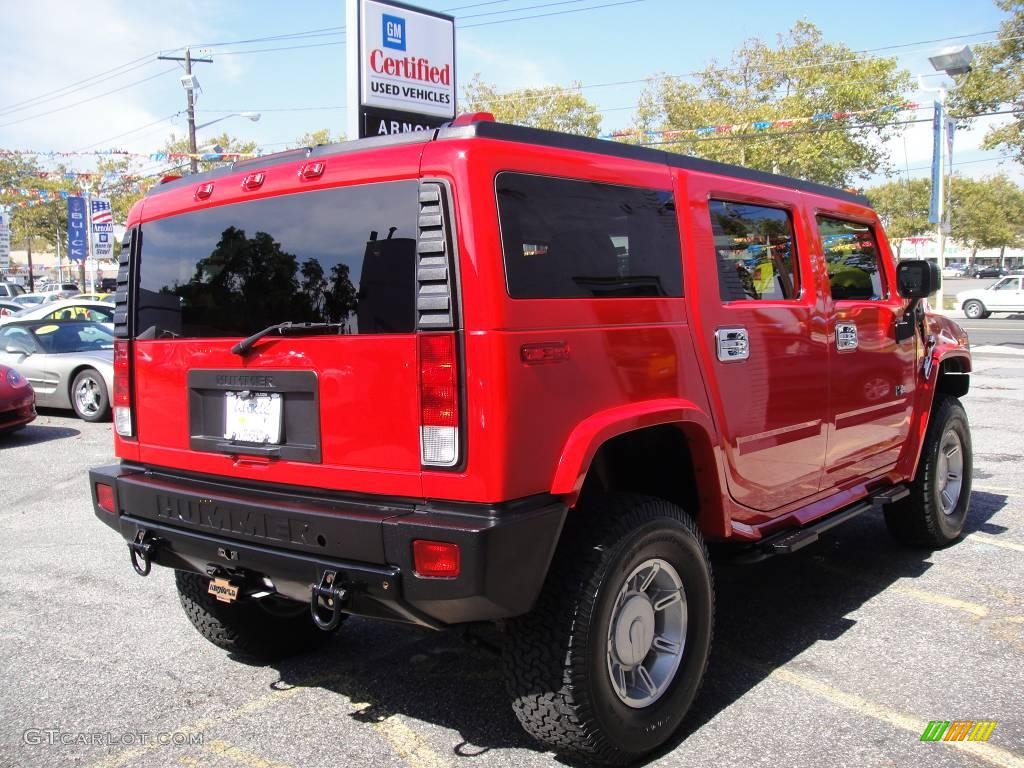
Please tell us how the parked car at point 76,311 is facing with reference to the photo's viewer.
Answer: facing to the left of the viewer

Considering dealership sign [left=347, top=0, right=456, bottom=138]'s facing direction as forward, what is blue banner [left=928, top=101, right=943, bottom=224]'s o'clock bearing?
The blue banner is roughly at 9 o'clock from the dealership sign.

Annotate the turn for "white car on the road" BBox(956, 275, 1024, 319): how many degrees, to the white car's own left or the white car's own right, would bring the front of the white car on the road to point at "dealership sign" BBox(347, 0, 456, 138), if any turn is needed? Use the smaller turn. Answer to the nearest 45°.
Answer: approximately 90° to the white car's own left

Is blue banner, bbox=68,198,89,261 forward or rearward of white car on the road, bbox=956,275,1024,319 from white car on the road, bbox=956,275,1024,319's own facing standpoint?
forward

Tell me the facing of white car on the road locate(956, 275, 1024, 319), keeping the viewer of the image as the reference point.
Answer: facing to the left of the viewer
